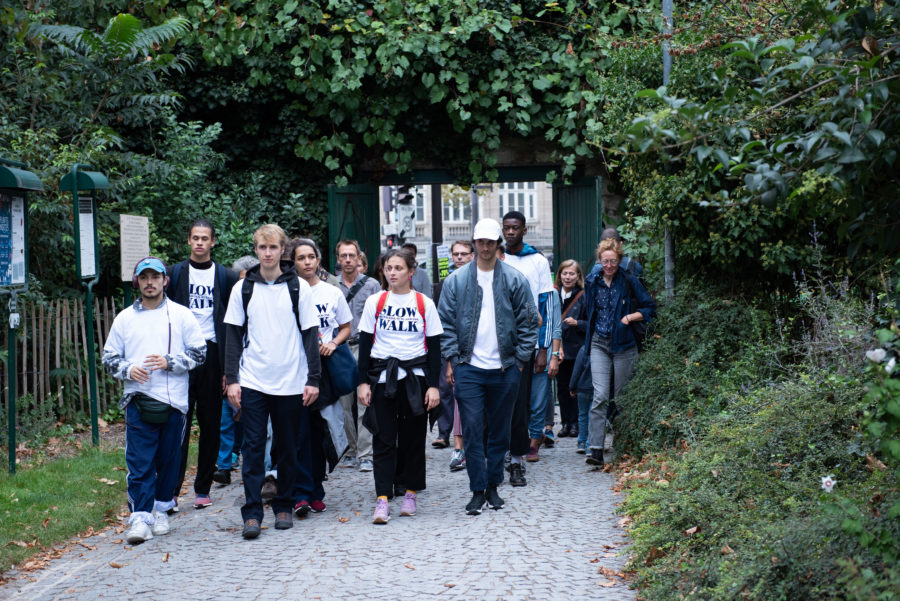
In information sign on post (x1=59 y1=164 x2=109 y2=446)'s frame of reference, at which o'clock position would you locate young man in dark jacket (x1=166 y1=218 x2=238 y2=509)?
The young man in dark jacket is roughly at 1 o'clock from the information sign on post.

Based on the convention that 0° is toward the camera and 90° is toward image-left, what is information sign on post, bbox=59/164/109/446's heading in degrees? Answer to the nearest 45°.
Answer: approximately 315°

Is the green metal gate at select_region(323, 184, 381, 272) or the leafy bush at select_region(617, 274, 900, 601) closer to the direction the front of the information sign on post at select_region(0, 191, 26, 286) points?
the leafy bush

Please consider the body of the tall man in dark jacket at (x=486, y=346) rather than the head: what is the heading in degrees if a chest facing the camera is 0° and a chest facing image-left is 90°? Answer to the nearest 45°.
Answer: approximately 0°

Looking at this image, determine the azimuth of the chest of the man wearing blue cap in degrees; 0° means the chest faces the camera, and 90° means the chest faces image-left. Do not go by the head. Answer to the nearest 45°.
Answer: approximately 0°

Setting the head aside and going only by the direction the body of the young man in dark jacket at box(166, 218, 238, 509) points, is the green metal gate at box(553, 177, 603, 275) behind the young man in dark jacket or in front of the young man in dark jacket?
behind

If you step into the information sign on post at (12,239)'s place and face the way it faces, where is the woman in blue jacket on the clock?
The woman in blue jacket is roughly at 11 o'clock from the information sign on post.

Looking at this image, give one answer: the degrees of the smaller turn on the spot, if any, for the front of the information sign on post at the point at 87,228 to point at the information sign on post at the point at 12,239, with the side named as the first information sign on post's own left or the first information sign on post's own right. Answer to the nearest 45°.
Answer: approximately 90° to the first information sign on post's own right

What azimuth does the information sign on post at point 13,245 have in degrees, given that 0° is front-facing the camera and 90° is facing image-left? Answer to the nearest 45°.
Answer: approximately 315°

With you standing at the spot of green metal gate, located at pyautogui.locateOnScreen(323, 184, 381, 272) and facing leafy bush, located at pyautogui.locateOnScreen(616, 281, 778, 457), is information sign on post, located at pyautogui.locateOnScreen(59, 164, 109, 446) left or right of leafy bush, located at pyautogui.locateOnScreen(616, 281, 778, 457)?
right

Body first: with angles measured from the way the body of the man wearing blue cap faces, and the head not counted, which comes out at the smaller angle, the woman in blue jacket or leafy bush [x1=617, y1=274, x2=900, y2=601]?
the leafy bush
